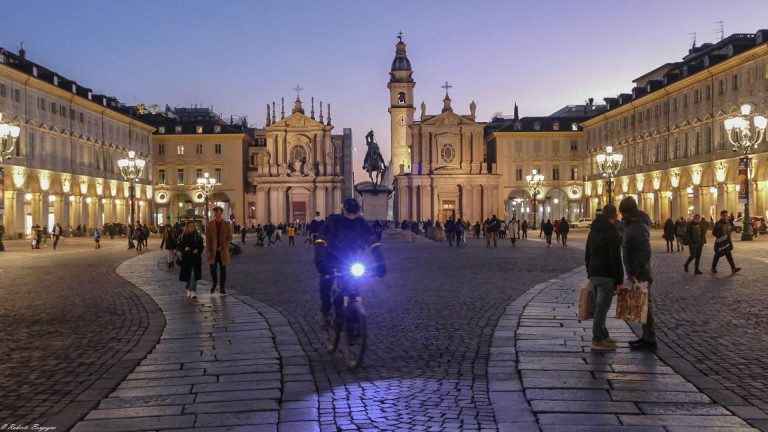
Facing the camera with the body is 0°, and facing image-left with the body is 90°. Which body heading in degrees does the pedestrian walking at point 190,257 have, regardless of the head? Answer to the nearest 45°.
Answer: approximately 0°

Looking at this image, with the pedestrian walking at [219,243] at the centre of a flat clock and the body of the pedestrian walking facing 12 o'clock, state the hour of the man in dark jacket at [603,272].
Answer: The man in dark jacket is roughly at 11 o'clock from the pedestrian walking.

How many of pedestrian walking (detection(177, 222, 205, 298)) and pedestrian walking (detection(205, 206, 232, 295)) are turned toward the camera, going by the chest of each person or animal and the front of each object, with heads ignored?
2

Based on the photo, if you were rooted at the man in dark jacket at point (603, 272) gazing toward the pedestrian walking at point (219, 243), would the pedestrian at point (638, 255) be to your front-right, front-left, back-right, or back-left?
back-right

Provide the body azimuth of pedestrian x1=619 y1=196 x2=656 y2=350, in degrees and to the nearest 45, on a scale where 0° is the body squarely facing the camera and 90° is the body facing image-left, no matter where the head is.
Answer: approximately 90°
